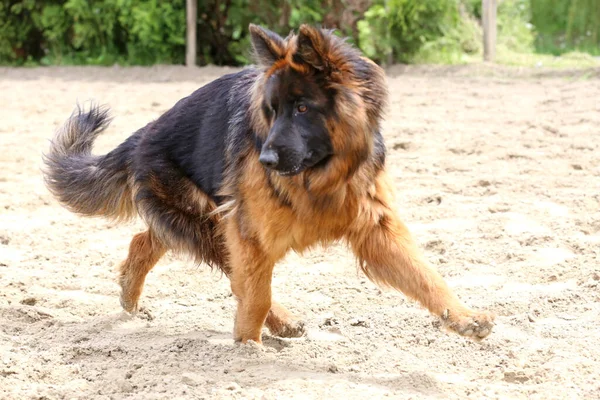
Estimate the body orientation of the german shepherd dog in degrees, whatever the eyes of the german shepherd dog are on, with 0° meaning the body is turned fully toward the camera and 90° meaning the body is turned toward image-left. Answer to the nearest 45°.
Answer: approximately 315°

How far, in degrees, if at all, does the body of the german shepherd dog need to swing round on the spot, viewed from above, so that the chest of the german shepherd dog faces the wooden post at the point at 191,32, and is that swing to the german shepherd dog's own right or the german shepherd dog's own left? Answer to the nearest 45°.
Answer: approximately 135° to the german shepherd dog's own left

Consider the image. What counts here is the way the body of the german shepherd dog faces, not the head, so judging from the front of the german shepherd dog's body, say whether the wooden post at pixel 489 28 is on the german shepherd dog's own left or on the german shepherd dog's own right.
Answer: on the german shepherd dog's own left
